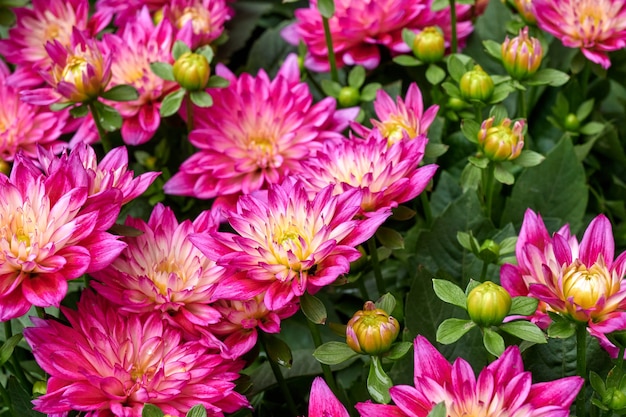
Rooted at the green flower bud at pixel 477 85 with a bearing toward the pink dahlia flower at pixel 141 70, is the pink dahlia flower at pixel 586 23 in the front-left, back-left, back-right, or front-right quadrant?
back-right

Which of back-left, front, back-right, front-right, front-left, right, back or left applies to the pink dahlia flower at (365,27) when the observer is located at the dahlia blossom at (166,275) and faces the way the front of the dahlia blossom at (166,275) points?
back-left

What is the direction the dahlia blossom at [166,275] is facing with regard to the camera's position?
facing the viewer

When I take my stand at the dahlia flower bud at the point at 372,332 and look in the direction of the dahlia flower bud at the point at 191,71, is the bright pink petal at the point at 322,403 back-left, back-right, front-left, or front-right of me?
back-left

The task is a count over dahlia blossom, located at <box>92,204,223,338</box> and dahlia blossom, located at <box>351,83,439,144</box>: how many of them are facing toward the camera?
2

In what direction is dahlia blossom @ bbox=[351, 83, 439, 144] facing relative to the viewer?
toward the camera

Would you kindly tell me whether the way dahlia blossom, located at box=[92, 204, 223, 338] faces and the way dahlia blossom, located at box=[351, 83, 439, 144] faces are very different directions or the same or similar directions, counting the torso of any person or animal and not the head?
same or similar directions
